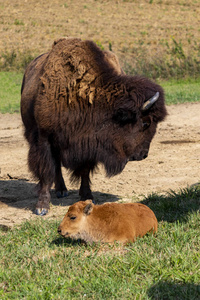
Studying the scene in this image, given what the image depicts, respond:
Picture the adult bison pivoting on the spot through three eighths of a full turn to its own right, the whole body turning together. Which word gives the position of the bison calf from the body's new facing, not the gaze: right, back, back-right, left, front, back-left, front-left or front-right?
left

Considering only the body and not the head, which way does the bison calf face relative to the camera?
to the viewer's left

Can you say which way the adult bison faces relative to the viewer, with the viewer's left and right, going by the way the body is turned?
facing the viewer and to the right of the viewer
